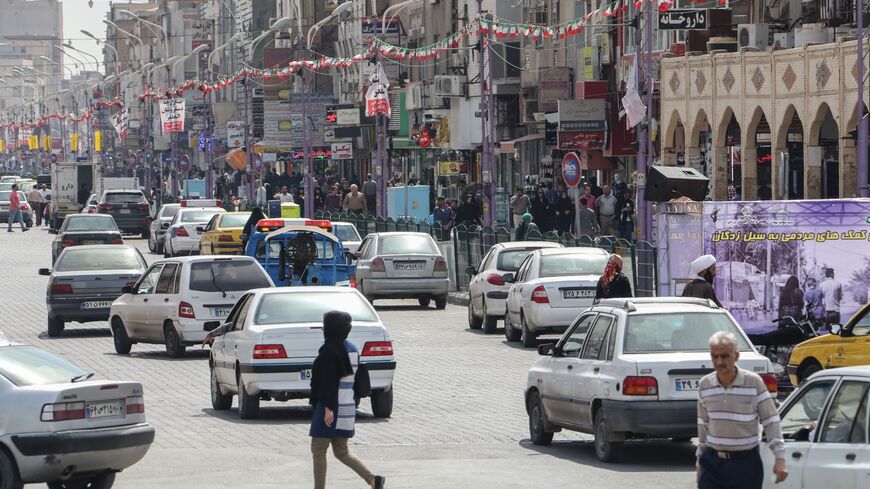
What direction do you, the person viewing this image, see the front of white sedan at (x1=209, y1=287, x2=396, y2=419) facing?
facing away from the viewer

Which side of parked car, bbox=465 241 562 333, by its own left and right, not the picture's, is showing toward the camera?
back

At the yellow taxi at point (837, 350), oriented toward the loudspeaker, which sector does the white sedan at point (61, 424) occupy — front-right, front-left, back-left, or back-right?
back-left

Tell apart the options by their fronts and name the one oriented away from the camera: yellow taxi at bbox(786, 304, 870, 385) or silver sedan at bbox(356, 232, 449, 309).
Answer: the silver sedan

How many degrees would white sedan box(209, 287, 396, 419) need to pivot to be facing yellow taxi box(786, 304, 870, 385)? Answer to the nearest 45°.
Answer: approximately 90° to its right

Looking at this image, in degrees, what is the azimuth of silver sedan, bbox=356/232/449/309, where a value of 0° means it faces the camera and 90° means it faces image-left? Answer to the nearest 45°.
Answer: approximately 180°

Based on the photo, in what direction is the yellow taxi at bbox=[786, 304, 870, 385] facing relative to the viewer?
to the viewer's left

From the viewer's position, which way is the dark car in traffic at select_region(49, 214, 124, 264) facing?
facing away from the viewer
